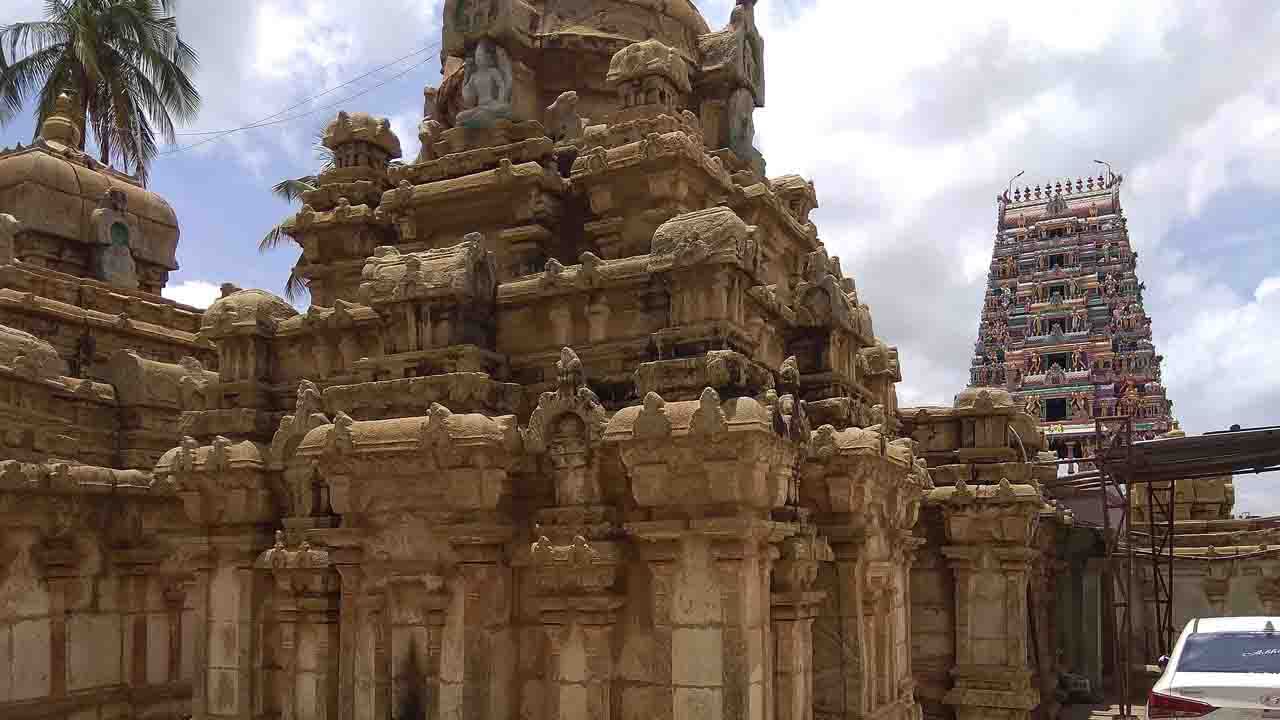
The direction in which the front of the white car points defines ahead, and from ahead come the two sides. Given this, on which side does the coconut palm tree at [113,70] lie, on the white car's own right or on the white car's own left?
on the white car's own left

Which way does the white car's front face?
away from the camera
